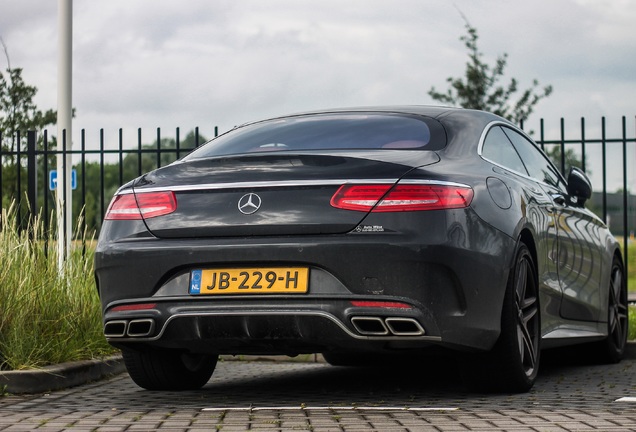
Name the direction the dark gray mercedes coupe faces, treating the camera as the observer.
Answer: facing away from the viewer and to the right of the viewer

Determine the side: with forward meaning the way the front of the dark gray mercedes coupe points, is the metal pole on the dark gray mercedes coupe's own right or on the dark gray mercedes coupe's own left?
on the dark gray mercedes coupe's own left

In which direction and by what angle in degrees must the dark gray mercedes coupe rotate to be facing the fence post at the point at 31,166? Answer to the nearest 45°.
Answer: approximately 90° to its left

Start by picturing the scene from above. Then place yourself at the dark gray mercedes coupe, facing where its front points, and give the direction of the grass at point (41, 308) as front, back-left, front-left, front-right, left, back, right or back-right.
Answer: left
